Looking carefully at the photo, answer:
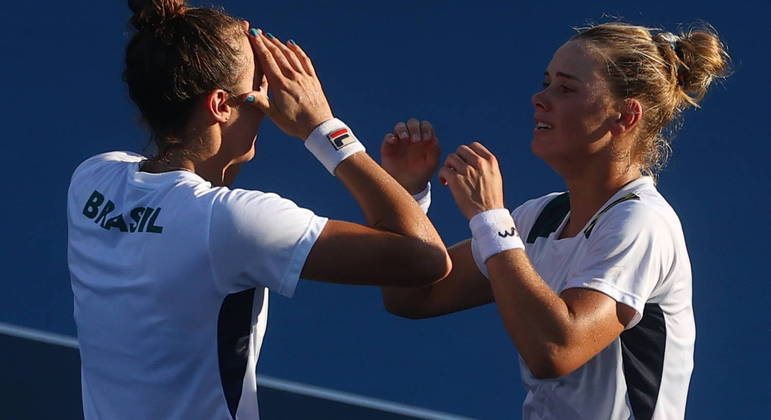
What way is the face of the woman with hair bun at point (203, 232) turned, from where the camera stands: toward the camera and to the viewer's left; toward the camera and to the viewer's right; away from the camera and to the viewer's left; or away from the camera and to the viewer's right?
away from the camera and to the viewer's right

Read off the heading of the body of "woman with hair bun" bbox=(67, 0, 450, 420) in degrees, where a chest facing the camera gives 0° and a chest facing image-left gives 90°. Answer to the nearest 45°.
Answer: approximately 225°
